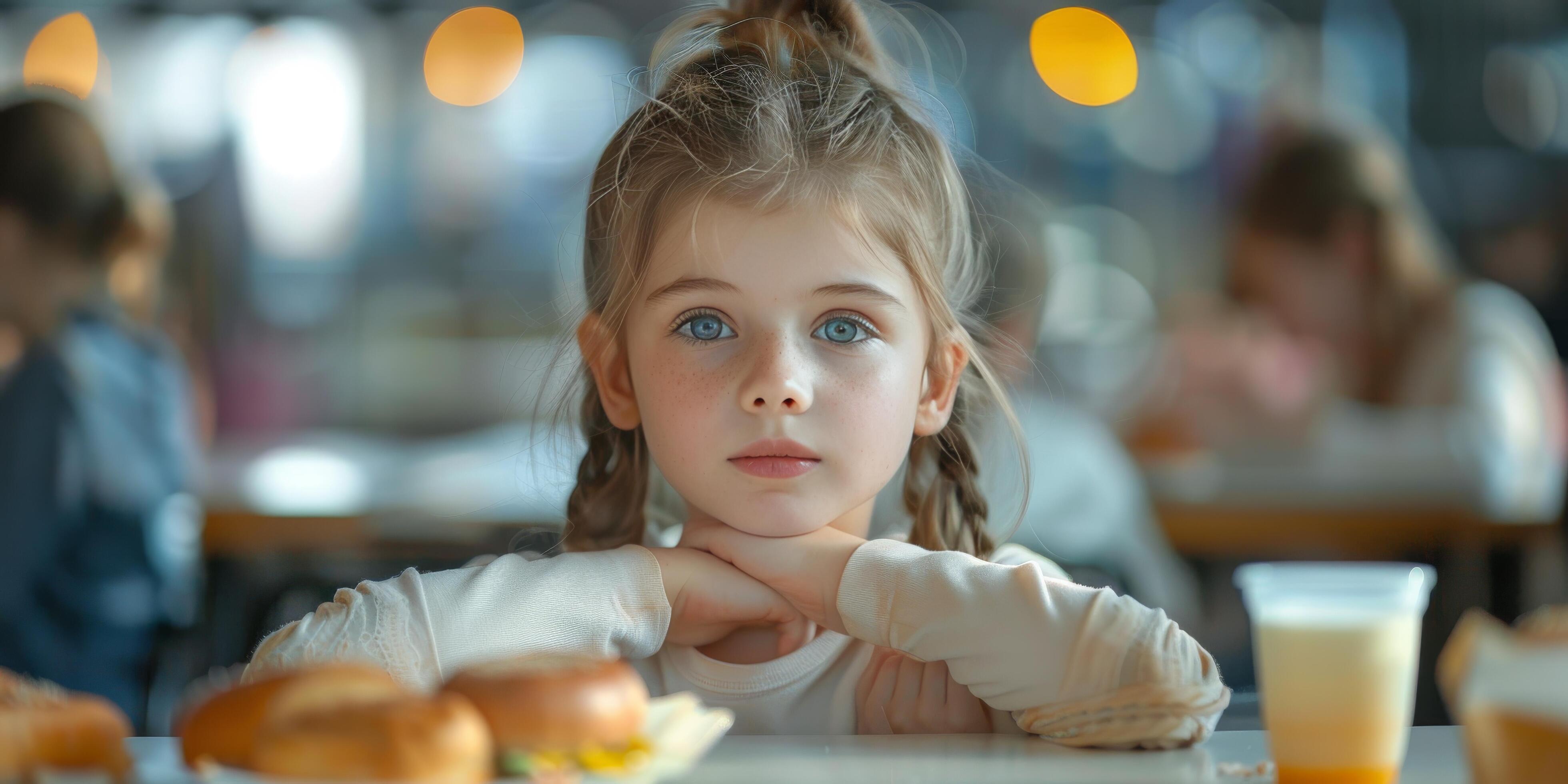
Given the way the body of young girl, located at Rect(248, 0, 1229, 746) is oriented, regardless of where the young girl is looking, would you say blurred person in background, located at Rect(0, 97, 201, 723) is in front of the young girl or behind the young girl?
behind

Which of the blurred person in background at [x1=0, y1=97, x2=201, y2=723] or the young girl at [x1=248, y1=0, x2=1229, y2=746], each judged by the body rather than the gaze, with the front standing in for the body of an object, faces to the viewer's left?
the blurred person in background

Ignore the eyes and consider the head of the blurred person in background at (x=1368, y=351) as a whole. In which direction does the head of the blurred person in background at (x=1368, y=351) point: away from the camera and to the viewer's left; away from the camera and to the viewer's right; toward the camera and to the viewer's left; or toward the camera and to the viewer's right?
toward the camera and to the viewer's left

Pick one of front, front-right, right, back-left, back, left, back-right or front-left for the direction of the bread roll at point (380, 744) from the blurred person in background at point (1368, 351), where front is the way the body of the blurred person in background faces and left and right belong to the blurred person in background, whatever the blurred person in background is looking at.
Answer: front-left

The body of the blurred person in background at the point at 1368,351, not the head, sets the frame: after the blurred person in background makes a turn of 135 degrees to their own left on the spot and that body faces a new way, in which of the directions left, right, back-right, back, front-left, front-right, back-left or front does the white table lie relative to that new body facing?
right

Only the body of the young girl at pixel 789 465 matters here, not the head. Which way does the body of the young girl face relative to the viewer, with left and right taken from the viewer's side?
facing the viewer

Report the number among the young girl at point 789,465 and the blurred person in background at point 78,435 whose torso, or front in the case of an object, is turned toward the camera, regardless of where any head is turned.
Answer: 1

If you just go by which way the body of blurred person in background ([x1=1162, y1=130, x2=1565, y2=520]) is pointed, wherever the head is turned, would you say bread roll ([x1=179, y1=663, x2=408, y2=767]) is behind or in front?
in front

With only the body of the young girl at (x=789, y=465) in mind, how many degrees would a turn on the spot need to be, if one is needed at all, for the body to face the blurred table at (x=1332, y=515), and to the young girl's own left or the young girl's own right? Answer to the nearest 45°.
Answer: approximately 135° to the young girl's own left

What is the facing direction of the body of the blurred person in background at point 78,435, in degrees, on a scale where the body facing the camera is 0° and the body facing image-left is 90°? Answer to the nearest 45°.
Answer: approximately 90°

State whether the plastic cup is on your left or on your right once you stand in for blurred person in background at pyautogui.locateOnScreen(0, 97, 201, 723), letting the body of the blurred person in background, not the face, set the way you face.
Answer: on your left

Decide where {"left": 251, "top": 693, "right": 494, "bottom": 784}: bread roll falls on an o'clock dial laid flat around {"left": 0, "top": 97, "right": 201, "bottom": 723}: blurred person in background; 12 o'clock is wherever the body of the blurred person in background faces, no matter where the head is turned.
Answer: The bread roll is roughly at 9 o'clock from the blurred person in background.
